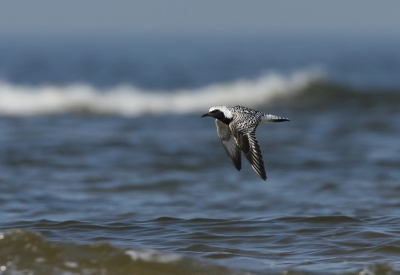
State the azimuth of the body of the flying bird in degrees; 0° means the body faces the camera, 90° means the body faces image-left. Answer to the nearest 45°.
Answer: approximately 90°

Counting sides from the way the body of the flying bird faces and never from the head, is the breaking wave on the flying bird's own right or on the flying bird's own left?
on the flying bird's own right
